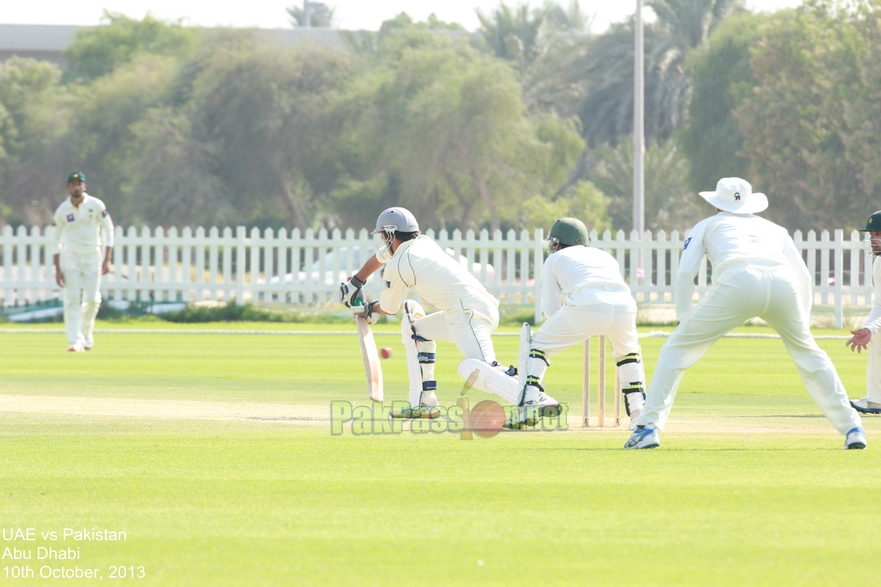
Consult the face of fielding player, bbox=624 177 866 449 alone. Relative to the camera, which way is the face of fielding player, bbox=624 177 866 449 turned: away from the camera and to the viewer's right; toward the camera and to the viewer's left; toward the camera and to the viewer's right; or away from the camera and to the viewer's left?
away from the camera and to the viewer's left

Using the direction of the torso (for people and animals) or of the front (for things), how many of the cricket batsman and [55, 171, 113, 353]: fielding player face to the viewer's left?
1

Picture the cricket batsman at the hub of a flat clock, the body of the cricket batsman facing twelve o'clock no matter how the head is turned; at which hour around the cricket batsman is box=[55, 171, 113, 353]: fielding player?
The fielding player is roughly at 2 o'clock from the cricket batsman.

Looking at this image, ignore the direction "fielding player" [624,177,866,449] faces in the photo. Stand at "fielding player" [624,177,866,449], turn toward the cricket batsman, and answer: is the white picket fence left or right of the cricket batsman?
right

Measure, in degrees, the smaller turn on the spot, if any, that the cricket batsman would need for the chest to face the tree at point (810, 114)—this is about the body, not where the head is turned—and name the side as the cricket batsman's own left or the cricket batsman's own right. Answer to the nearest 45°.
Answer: approximately 90° to the cricket batsman's own right

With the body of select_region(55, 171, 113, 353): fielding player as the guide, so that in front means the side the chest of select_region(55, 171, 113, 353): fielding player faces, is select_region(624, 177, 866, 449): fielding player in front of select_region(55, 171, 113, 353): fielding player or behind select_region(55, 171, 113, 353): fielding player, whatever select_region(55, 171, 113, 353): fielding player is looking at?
in front

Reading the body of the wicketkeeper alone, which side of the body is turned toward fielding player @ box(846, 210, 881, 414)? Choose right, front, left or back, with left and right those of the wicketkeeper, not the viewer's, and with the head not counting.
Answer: right

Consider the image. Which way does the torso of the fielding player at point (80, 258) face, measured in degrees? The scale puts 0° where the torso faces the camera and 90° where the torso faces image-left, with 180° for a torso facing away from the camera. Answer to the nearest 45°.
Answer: approximately 0°

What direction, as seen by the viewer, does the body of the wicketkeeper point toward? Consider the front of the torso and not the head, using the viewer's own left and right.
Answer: facing away from the viewer and to the left of the viewer

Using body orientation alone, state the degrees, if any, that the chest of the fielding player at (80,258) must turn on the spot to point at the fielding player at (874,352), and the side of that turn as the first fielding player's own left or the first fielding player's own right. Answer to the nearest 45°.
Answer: approximately 45° to the first fielding player's own left

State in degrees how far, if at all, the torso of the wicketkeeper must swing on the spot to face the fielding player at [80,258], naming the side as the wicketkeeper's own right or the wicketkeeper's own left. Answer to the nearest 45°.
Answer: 0° — they already face them

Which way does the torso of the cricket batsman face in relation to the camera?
to the viewer's left

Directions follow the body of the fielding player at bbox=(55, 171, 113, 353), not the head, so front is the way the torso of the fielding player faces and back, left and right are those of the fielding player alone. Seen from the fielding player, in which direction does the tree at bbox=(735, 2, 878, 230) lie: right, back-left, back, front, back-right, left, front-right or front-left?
back-left
